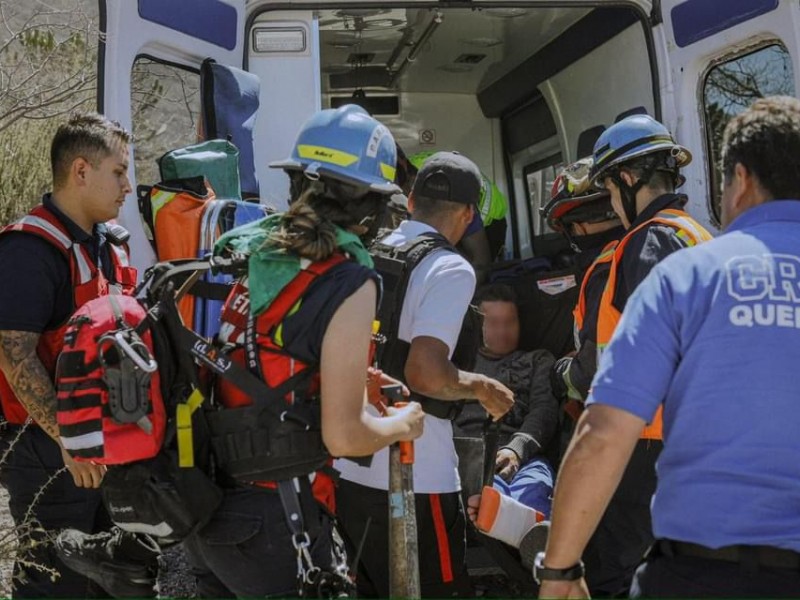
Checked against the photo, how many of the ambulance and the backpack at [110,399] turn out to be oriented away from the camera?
1

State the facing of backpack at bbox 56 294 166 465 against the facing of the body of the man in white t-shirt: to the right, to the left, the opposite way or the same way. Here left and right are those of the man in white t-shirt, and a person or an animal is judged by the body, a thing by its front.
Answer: the opposite way

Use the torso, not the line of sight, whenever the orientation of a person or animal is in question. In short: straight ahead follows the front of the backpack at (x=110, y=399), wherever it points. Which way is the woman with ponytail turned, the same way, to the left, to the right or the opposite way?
the opposite way

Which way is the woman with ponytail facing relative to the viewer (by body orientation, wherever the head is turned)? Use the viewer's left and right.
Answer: facing away from the viewer and to the right of the viewer

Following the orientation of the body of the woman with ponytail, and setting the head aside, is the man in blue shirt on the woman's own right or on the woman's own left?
on the woman's own right

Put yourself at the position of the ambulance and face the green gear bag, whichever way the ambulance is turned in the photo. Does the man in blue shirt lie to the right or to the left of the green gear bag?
left

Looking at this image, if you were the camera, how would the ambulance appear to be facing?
facing away from the viewer

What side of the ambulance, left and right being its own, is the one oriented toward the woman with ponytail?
back

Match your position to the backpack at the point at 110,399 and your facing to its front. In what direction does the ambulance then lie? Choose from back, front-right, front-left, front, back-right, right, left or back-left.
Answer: back

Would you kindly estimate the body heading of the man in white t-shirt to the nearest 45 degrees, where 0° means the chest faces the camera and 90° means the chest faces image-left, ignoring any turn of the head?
approximately 225°

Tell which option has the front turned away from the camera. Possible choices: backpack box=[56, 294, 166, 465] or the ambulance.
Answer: the ambulance

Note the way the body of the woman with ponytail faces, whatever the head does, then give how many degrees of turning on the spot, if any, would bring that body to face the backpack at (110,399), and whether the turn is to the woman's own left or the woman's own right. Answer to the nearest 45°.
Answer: approximately 135° to the woman's own left
